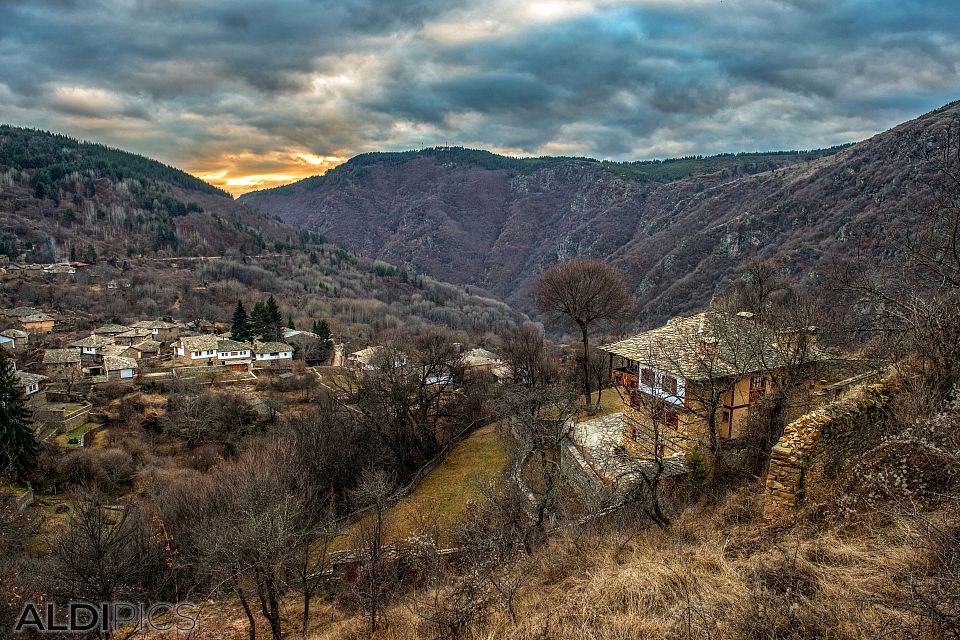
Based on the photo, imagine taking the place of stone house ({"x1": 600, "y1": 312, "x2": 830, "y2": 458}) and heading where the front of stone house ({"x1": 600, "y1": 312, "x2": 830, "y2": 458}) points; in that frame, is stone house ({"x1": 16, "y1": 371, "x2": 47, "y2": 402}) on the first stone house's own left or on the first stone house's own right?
on the first stone house's own right

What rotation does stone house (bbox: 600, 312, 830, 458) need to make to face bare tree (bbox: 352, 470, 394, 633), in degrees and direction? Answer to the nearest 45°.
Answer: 0° — it already faces it

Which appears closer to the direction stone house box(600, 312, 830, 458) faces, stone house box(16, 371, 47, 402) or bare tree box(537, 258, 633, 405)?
the stone house

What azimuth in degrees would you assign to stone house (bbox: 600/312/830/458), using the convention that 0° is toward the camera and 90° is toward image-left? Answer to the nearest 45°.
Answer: approximately 45°

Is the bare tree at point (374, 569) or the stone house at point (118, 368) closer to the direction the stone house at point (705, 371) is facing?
the bare tree
